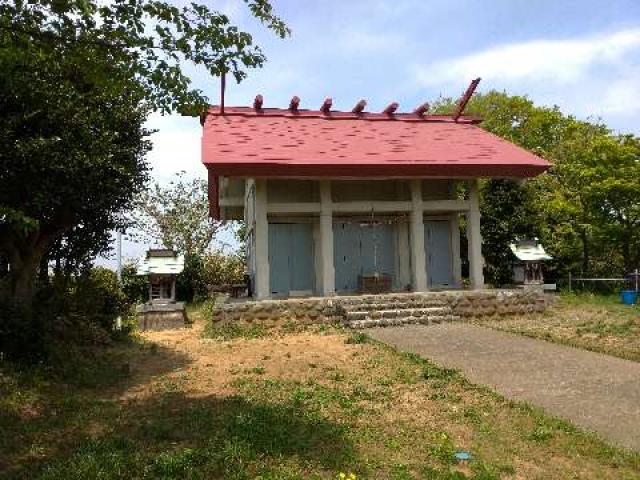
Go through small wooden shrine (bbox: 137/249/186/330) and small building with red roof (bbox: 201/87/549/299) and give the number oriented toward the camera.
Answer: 2

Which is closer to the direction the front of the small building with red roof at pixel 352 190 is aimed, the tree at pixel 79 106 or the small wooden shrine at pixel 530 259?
the tree

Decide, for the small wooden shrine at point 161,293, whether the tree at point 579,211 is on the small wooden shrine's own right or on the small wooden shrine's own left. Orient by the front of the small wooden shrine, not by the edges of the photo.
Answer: on the small wooden shrine's own left

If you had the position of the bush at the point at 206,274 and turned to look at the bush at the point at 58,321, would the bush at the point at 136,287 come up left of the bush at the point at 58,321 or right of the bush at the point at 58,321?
right

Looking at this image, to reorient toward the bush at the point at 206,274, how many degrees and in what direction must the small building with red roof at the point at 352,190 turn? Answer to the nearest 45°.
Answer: approximately 135° to its right

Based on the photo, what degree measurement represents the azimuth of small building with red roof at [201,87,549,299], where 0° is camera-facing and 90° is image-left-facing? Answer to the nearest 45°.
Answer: approximately 0°

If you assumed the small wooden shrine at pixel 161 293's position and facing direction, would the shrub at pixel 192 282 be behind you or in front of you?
behind

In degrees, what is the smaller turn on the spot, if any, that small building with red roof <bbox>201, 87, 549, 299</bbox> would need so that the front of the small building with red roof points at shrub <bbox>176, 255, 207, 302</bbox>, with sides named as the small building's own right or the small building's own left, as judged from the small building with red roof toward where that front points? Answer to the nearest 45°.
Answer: approximately 135° to the small building's own right

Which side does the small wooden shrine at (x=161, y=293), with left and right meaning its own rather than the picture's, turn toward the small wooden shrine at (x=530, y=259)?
left

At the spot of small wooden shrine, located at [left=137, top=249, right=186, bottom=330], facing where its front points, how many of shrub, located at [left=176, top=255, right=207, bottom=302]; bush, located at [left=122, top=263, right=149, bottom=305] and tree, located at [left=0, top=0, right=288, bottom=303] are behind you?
2

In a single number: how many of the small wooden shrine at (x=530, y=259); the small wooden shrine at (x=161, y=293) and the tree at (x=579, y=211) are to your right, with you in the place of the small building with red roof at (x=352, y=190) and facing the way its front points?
1
